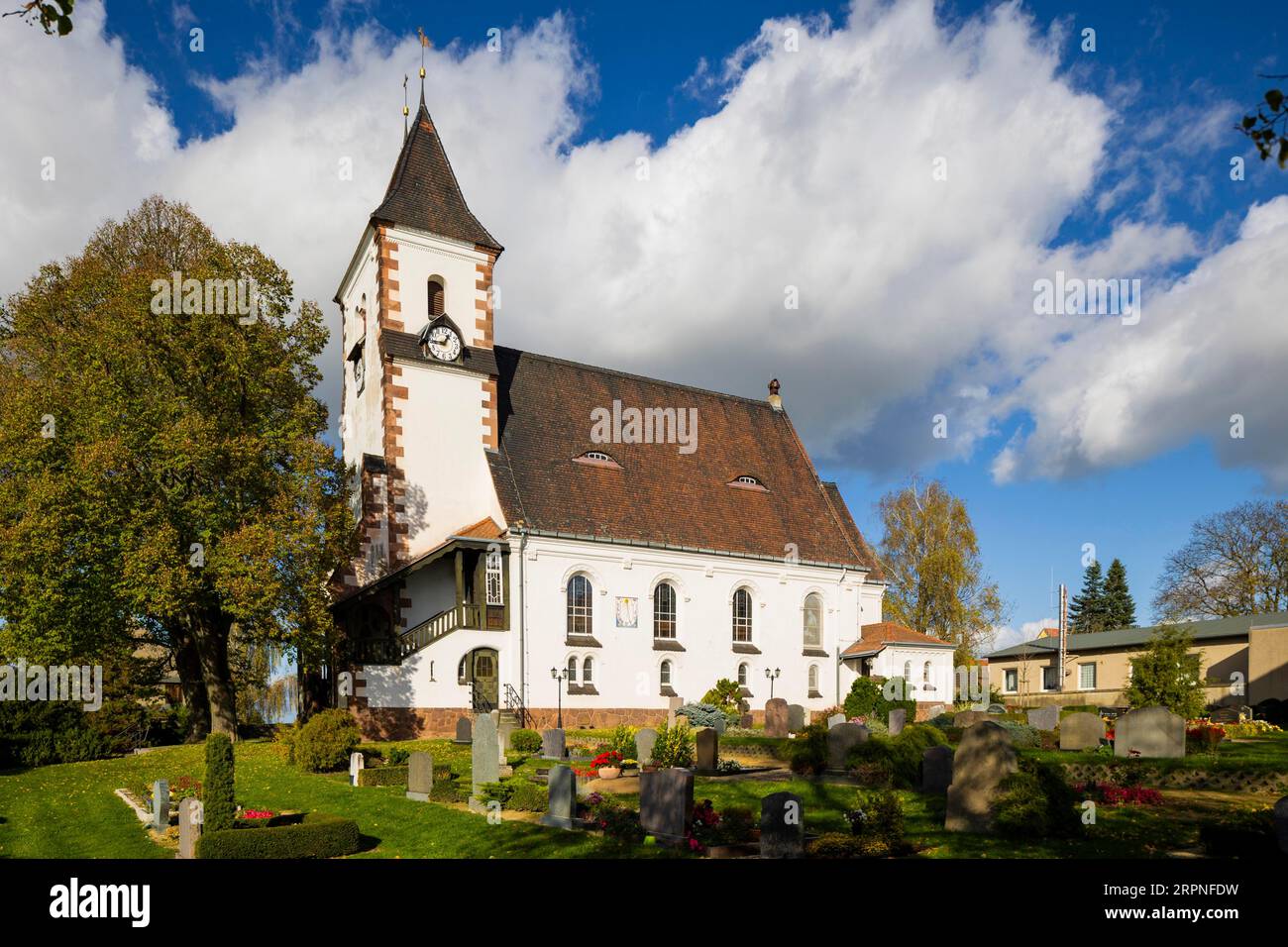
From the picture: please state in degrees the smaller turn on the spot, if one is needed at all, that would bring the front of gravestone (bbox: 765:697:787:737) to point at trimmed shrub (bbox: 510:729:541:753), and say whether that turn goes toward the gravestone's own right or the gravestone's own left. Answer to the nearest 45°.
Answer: approximately 45° to the gravestone's own right

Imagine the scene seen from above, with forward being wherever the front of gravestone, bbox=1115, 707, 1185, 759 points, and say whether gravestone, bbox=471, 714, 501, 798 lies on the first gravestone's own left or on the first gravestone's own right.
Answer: on the first gravestone's own right

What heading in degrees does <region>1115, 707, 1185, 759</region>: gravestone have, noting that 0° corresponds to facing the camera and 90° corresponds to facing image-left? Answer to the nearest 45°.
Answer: approximately 0°

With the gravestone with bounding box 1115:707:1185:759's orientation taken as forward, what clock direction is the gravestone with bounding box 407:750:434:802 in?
the gravestone with bounding box 407:750:434:802 is roughly at 2 o'clock from the gravestone with bounding box 1115:707:1185:759.

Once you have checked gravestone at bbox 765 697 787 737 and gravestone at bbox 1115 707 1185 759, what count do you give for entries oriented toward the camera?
2

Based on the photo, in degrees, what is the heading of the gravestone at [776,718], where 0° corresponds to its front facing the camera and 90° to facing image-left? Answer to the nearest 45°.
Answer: approximately 0°
